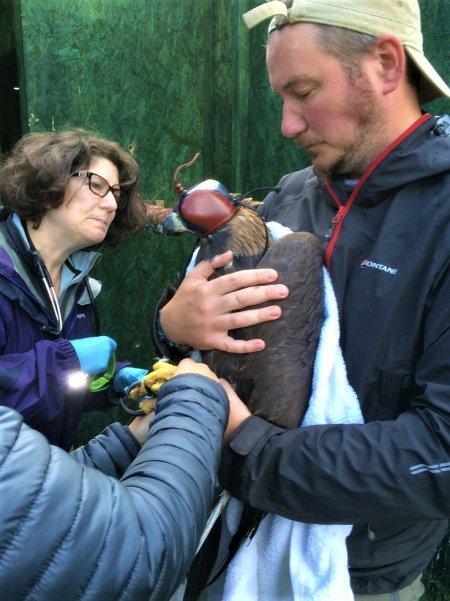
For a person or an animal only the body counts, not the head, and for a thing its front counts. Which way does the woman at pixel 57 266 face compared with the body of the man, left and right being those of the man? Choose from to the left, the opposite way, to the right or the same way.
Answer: to the left

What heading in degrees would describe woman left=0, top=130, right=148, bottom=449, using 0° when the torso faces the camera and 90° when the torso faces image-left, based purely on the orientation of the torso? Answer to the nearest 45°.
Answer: approximately 315°

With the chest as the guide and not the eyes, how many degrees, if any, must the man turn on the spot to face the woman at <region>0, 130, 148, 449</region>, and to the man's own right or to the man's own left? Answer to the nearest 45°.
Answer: approximately 90° to the man's own right

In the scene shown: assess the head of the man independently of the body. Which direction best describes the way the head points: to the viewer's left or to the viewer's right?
to the viewer's left

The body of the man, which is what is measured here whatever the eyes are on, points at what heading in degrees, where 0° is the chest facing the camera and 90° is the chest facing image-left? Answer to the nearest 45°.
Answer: approximately 45°
